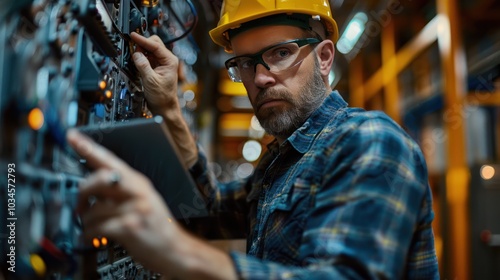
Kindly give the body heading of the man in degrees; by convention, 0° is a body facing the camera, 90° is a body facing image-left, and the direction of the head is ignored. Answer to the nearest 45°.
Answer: approximately 45°

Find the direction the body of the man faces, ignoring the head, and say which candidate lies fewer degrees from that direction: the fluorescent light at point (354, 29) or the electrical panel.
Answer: the electrical panel

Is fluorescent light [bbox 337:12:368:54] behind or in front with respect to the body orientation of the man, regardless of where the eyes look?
behind

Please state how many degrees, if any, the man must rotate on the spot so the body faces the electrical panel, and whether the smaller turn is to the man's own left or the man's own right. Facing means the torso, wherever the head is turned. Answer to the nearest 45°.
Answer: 0° — they already face it
